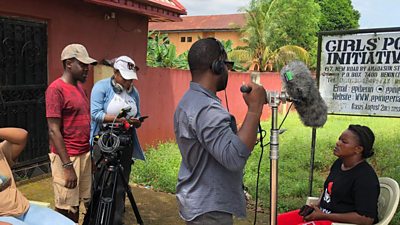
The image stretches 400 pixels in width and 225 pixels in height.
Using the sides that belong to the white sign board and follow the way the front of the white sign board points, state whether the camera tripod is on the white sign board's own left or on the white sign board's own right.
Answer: on the white sign board's own right

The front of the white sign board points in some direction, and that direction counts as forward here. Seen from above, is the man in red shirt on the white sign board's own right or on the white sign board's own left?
on the white sign board's own right

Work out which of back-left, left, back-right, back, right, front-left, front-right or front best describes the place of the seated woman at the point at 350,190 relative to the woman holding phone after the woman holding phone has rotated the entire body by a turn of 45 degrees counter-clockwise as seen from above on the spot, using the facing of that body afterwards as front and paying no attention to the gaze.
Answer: front-right

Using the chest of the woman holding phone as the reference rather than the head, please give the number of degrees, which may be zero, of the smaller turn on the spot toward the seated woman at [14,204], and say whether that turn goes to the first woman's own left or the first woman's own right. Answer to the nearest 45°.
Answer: approximately 90° to the first woman's own right

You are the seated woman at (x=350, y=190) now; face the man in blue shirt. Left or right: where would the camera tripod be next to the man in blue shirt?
right

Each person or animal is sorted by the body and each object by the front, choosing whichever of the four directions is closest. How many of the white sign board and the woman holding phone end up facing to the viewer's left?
0

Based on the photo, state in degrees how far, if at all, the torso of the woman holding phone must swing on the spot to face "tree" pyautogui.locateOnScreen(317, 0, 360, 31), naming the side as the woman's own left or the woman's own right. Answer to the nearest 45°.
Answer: approximately 90° to the woman's own left

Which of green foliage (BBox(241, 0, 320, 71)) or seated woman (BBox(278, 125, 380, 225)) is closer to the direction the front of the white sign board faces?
the seated woman

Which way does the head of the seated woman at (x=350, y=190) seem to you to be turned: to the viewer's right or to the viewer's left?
to the viewer's left

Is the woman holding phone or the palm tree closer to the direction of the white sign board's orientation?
the woman holding phone

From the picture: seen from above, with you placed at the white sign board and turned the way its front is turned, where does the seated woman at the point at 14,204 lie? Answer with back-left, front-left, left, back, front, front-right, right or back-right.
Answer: front-right

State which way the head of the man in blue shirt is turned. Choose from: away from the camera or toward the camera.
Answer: away from the camera

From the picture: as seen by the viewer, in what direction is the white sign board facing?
toward the camera

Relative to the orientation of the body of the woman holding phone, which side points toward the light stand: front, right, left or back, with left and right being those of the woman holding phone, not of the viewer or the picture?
front

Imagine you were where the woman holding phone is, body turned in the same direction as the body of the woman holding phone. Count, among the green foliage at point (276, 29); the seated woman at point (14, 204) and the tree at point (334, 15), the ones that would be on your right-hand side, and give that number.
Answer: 1
